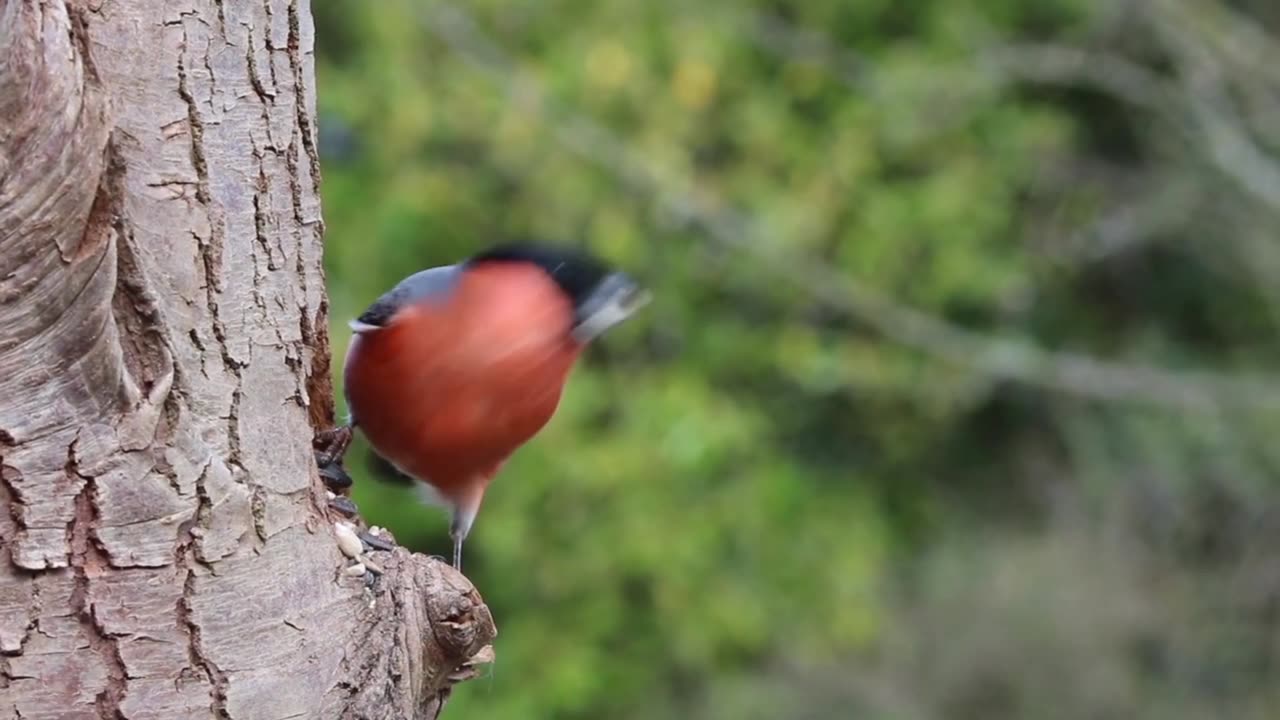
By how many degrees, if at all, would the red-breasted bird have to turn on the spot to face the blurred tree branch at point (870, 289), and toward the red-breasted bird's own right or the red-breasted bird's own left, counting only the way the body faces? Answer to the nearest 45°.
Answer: approximately 90° to the red-breasted bird's own left
